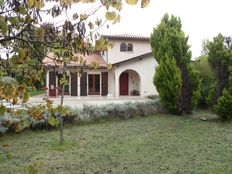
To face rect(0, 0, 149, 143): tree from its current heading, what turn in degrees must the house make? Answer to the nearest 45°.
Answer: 0° — it already faces it

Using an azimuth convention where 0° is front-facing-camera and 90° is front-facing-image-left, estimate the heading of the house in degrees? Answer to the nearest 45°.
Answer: approximately 0°
